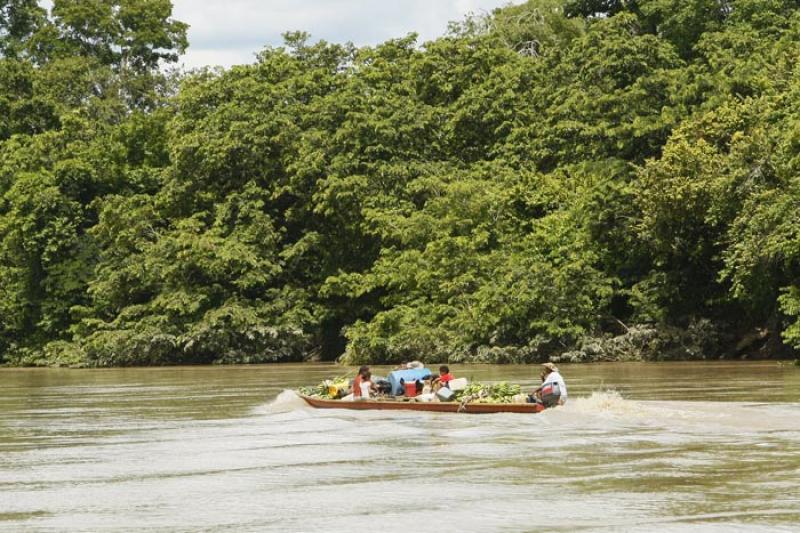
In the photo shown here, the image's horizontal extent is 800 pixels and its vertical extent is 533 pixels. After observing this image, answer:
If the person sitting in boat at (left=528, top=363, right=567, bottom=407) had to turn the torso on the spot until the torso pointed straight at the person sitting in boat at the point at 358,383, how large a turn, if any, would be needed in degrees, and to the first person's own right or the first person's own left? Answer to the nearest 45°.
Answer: approximately 45° to the first person's own right

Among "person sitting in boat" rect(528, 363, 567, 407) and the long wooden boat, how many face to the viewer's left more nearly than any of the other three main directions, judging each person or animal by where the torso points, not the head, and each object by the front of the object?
2

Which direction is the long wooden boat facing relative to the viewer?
to the viewer's left

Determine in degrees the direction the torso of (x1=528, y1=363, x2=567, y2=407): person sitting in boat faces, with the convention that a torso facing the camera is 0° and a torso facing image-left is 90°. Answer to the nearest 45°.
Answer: approximately 90°

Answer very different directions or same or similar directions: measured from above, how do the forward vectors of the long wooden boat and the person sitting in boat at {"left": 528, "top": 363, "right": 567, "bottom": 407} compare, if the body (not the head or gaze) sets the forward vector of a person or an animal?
same or similar directions

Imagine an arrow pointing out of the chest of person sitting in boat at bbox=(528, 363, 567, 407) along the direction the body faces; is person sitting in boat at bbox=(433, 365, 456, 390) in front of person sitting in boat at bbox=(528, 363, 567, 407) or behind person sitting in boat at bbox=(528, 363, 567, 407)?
in front
